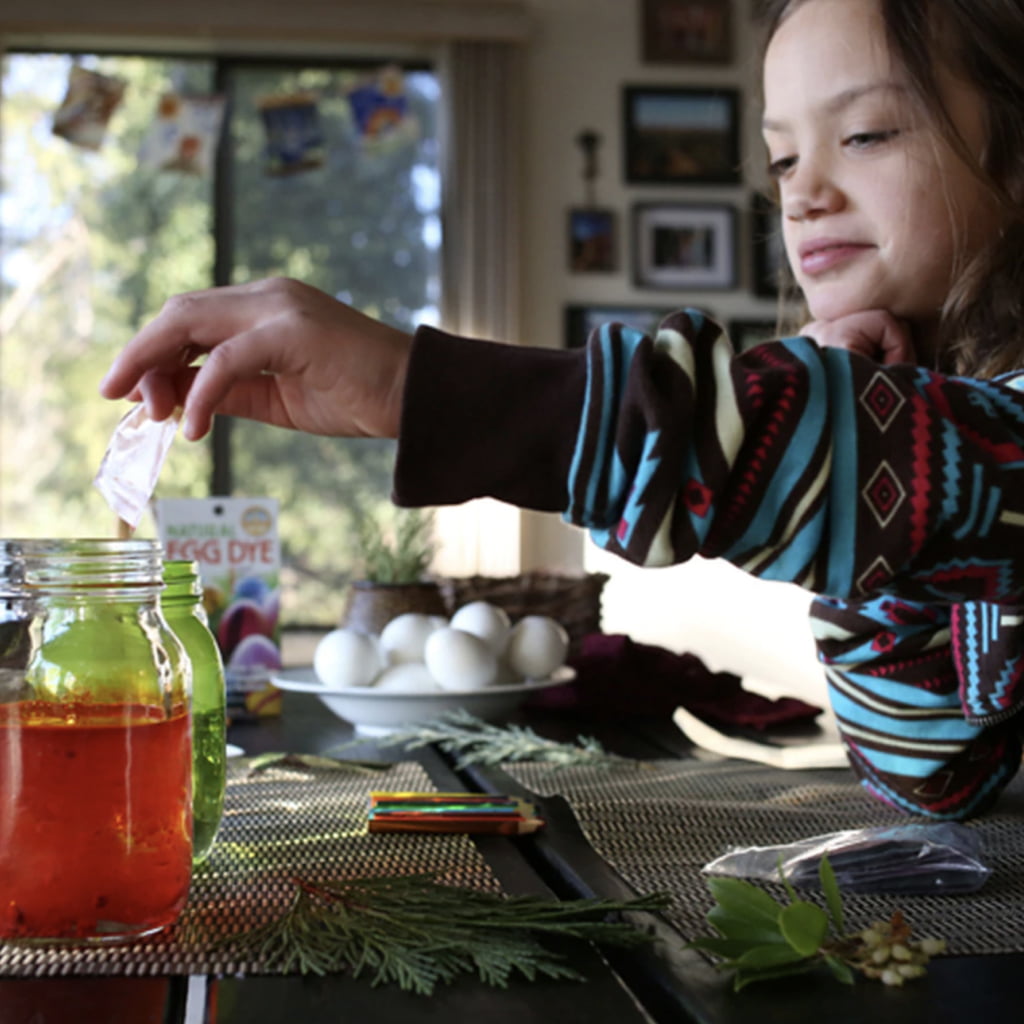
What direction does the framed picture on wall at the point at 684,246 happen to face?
toward the camera

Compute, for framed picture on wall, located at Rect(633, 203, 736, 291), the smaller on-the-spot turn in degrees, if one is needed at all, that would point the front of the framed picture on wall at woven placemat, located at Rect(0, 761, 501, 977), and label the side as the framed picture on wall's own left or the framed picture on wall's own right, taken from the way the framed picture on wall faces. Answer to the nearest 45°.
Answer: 0° — it already faces it

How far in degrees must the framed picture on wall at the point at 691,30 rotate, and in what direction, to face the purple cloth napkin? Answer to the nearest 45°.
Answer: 0° — it already faces it

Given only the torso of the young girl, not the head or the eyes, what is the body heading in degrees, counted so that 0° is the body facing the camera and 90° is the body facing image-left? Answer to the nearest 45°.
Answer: approximately 45°

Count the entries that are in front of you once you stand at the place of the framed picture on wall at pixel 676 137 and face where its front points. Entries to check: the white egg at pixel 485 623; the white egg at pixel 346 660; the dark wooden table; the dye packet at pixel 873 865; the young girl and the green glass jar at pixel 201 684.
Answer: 6

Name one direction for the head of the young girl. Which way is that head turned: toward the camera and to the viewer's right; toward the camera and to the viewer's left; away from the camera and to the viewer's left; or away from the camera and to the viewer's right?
toward the camera and to the viewer's left

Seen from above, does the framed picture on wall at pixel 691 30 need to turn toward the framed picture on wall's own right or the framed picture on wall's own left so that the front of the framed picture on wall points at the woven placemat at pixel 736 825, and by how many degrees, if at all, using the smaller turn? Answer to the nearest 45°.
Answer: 0° — it already faces it

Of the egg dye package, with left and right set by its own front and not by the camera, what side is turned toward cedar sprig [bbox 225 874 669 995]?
front
